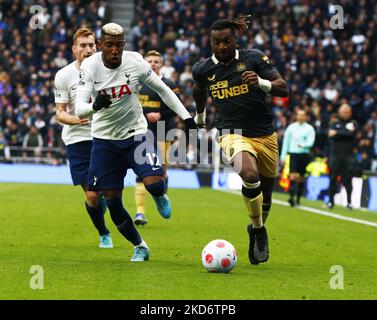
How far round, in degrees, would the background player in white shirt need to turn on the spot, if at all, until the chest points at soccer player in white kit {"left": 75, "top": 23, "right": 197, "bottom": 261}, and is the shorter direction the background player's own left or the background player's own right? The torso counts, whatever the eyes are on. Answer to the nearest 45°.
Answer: approximately 45° to the background player's own right

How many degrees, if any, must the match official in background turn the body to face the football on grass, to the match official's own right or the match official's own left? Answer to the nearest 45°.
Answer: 0° — they already face it

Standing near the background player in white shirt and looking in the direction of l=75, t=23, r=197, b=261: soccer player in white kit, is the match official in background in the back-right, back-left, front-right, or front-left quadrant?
back-left

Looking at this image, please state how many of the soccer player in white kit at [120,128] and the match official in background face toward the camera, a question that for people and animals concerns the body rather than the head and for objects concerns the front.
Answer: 2

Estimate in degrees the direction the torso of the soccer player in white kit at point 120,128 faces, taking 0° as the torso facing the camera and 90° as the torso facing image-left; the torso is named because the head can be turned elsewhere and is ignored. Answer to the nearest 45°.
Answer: approximately 0°

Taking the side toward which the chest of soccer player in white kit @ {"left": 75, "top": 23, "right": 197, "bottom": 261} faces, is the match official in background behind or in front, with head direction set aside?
behind

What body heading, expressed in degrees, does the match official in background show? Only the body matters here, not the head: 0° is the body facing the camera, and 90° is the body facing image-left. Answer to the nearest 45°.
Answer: approximately 0°
